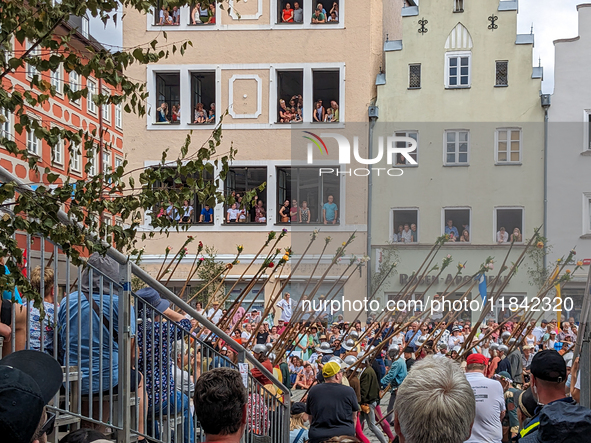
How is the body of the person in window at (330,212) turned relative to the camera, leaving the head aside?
toward the camera

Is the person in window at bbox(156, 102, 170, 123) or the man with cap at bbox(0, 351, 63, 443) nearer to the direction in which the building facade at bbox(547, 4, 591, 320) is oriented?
the man with cap

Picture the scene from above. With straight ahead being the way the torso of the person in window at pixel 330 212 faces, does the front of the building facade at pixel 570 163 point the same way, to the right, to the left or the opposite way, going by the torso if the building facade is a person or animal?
the same way

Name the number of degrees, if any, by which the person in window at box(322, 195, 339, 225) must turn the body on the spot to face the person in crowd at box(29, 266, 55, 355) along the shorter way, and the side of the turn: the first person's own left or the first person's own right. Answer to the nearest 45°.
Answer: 0° — they already face them

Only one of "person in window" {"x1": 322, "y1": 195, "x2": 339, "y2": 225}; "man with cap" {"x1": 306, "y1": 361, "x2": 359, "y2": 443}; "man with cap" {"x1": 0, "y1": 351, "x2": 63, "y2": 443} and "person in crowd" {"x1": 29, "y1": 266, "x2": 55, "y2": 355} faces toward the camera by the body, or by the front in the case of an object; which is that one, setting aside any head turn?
"person in window" {"x1": 322, "y1": 195, "x2": 339, "y2": 225}

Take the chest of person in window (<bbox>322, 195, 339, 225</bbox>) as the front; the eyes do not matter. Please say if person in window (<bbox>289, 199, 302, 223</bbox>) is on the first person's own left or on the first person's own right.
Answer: on the first person's own right

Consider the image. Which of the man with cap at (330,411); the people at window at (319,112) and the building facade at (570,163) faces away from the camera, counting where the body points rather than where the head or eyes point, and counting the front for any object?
the man with cap

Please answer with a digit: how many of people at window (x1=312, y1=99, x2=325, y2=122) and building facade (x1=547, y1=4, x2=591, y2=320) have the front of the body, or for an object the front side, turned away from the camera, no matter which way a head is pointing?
0

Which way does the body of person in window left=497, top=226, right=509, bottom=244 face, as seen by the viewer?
toward the camera

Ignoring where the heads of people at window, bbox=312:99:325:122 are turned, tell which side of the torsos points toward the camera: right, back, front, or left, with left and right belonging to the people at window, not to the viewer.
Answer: front

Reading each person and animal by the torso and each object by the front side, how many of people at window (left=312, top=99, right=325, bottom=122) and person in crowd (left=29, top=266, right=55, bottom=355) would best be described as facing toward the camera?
1

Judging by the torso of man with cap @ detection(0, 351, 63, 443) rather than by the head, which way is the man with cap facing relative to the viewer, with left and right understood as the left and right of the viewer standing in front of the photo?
facing away from the viewer and to the right of the viewer

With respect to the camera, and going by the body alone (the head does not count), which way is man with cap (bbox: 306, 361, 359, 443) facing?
away from the camera

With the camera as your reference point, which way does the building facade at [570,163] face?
facing the viewer

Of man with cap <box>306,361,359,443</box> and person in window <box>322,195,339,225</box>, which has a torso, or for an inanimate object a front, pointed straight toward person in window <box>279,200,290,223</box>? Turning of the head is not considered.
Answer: the man with cap

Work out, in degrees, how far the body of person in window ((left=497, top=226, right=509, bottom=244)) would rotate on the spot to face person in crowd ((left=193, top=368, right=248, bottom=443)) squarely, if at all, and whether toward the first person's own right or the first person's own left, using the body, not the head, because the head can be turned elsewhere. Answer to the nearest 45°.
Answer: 0° — they already face them
